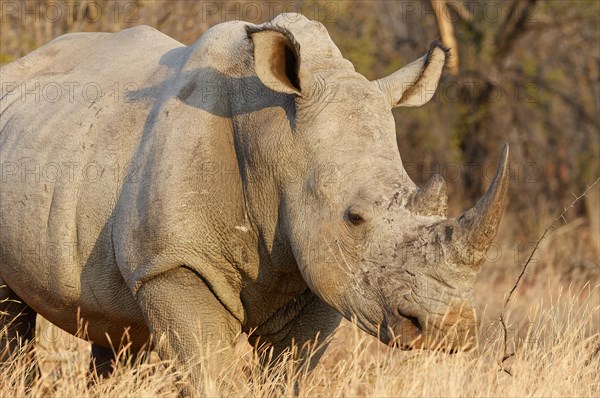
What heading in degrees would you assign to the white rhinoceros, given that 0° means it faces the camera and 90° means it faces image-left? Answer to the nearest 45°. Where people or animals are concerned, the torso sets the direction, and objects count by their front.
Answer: approximately 315°
